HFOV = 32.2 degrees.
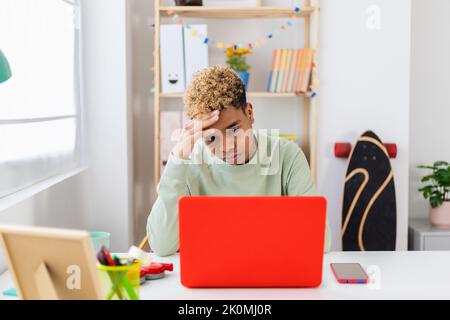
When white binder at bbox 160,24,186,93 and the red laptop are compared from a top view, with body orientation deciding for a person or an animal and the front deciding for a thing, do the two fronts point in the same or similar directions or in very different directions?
very different directions

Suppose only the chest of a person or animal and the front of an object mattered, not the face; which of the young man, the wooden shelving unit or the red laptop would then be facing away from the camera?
the red laptop

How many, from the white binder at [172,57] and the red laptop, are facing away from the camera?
1

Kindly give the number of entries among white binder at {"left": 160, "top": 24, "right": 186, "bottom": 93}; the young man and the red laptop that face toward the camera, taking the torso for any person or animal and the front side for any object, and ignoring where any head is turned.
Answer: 2

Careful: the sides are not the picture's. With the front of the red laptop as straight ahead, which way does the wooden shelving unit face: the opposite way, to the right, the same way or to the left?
the opposite way

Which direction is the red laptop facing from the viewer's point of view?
away from the camera

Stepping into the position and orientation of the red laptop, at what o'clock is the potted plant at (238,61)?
The potted plant is roughly at 12 o'clock from the red laptop.

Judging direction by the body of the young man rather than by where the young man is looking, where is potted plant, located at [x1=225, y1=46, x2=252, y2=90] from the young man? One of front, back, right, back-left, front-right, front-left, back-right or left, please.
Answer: back

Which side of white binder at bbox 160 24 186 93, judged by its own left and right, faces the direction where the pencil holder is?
front

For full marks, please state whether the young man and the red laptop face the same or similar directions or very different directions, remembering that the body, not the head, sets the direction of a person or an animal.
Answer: very different directions

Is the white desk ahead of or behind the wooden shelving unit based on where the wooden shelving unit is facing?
ahead

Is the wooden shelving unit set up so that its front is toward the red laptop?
yes
